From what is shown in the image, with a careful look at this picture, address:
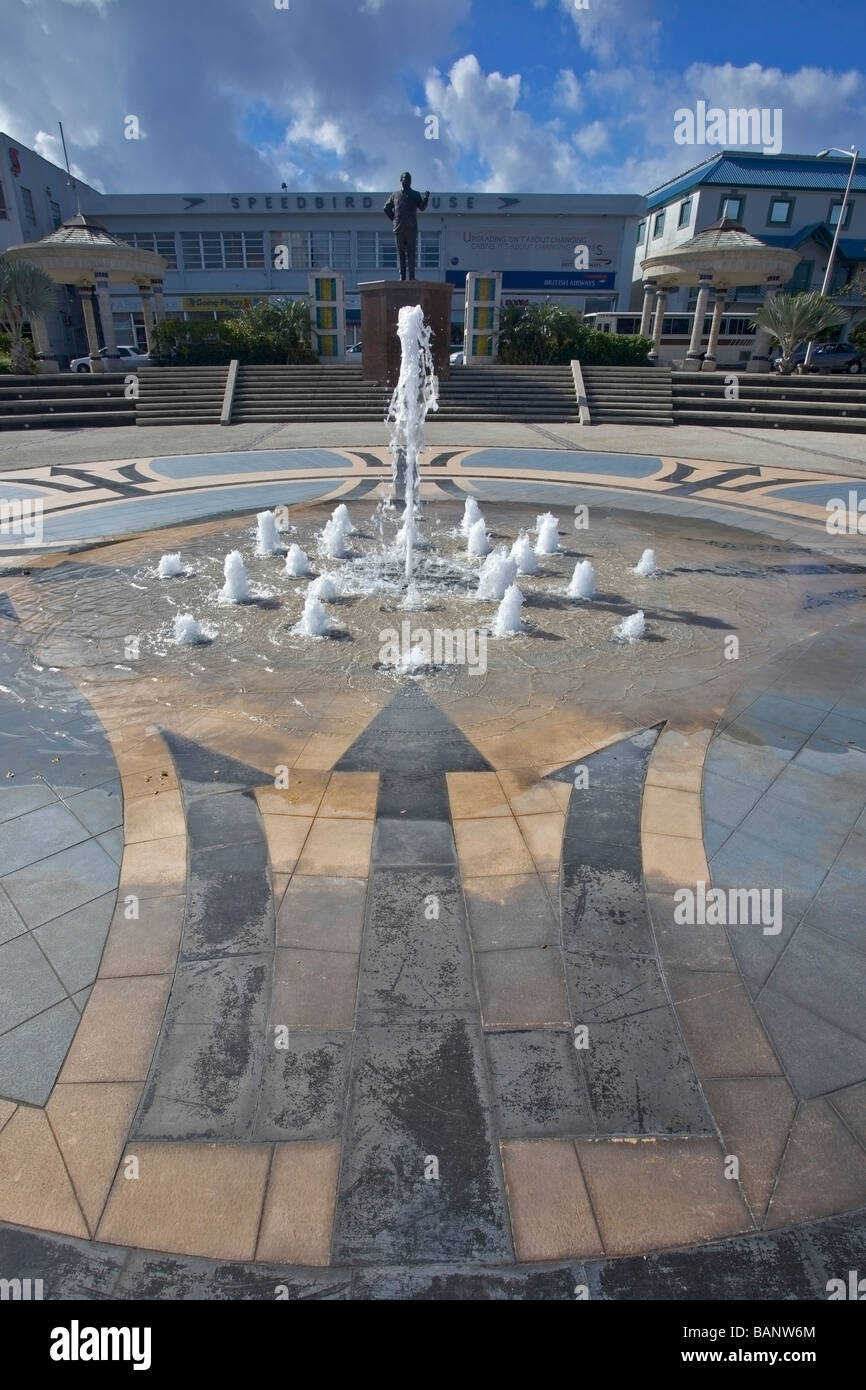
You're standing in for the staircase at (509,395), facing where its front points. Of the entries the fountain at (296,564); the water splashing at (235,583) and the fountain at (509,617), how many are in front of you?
3

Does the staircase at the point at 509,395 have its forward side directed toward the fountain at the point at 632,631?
yes

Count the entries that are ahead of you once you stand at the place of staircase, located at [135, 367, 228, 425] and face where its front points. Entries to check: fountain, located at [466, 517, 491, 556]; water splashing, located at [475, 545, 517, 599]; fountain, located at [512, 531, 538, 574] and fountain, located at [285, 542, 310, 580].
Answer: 4

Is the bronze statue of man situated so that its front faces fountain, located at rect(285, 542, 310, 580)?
yes

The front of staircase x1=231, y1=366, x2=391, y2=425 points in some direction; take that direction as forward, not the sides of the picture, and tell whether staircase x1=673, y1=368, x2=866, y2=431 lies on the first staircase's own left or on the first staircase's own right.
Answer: on the first staircase's own left

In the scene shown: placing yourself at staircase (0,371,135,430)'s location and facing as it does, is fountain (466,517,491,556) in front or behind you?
in front

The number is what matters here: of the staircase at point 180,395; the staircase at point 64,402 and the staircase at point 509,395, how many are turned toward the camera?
3

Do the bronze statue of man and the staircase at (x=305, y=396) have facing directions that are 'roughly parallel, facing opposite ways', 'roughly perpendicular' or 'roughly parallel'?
roughly parallel

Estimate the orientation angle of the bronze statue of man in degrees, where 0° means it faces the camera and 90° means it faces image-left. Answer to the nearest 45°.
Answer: approximately 0°

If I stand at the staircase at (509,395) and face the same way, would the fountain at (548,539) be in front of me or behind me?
in front

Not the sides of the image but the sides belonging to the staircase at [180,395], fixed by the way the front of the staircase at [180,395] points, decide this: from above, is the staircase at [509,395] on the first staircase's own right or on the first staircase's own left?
on the first staircase's own left

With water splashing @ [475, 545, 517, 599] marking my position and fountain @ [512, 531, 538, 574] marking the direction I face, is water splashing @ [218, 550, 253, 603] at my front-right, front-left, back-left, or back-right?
back-left

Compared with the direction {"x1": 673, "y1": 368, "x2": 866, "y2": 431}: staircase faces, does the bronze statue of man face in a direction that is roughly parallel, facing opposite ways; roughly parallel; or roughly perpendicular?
roughly parallel

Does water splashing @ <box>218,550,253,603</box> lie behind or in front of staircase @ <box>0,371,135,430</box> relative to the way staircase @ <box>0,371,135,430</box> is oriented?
in front

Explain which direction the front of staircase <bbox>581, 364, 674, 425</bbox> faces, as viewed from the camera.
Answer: facing the viewer

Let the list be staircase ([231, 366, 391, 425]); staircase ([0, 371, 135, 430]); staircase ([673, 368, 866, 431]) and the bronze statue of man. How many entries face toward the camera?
4

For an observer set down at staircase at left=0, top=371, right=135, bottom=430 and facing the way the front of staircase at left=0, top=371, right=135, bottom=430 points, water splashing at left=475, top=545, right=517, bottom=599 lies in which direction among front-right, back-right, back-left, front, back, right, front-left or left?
front

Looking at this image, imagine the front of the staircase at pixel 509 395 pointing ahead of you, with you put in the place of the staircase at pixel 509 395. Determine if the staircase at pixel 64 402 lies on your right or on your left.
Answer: on your right

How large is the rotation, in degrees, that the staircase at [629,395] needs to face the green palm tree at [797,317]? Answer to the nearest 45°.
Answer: approximately 135° to its left

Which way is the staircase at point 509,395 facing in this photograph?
toward the camera

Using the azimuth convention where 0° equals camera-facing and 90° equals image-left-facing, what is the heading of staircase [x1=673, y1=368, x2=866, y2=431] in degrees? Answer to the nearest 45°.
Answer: approximately 0°
